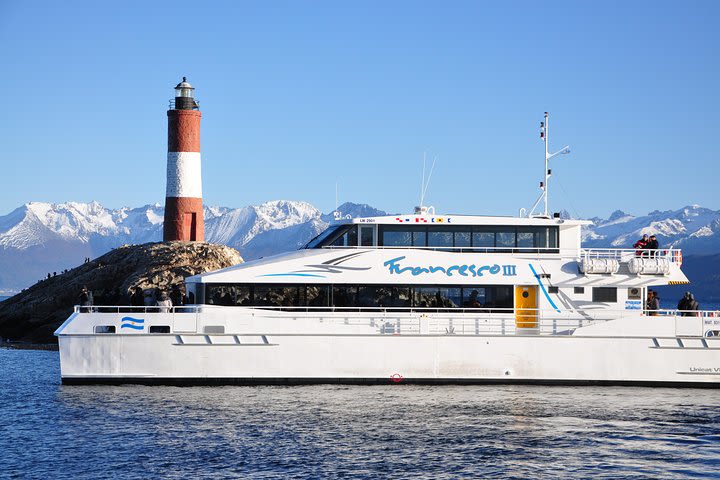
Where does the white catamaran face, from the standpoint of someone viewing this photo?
facing to the left of the viewer
